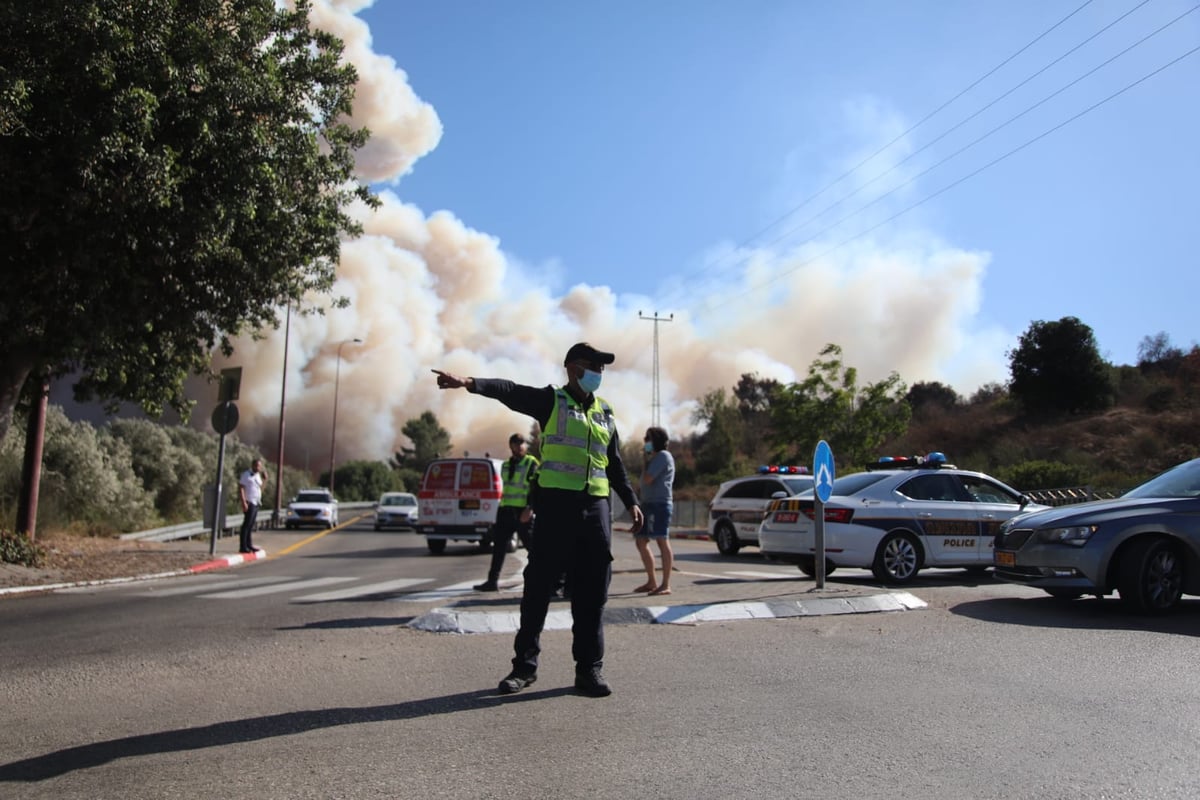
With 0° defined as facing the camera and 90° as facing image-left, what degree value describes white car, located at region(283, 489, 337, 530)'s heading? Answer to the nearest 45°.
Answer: approximately 0°

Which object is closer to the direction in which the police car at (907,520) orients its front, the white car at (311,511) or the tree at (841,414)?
the tree

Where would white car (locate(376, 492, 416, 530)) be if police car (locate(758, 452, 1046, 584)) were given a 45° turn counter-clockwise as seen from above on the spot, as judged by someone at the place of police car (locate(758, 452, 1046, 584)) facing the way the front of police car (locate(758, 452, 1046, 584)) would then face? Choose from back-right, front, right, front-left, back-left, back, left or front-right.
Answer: front-left

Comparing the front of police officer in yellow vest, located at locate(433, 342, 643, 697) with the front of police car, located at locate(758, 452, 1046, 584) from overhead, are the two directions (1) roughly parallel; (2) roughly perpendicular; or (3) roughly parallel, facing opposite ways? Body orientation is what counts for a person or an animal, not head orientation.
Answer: roughly perpendicular

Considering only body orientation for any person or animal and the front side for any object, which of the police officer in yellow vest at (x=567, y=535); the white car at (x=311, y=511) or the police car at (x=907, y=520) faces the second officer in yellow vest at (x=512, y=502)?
the white car

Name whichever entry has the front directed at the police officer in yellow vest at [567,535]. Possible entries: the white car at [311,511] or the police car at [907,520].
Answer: the white car

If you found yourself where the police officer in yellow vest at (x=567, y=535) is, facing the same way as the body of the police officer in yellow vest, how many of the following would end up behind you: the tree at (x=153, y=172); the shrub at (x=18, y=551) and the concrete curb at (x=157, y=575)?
3

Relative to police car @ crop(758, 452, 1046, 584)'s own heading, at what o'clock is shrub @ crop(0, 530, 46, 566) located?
The shrub is roughly at 7 o'clock from the police car.

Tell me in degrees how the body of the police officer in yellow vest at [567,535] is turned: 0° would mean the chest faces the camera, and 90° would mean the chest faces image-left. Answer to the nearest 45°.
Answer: approximately 315°

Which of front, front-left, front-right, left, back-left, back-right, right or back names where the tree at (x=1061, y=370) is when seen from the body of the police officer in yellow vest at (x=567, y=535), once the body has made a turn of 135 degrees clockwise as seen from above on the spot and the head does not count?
back-right

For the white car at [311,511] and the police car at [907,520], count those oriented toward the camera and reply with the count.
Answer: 1

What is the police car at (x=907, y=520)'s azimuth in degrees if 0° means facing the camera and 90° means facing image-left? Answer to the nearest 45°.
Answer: approximately 225°

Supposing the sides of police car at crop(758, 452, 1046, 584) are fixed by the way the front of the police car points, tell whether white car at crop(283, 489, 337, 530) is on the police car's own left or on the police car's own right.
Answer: on the police car's own left
